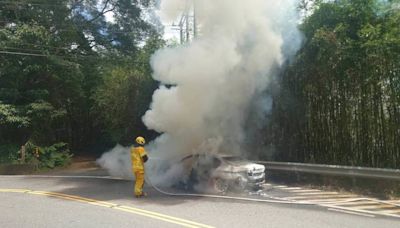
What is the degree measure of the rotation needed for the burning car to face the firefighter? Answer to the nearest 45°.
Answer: approximately 135° to its right

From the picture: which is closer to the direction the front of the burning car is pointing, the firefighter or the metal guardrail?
the metal guardrail

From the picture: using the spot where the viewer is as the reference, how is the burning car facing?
facing the viewer and to the right of the viewer
